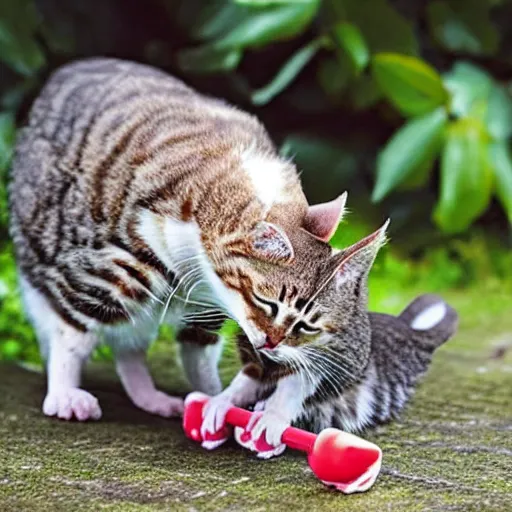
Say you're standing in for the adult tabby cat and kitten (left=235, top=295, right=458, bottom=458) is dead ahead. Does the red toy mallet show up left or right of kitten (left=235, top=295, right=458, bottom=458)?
right

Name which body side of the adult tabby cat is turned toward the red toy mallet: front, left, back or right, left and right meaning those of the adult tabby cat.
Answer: front

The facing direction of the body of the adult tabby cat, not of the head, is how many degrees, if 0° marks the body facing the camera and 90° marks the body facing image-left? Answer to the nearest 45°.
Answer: approximately 315°

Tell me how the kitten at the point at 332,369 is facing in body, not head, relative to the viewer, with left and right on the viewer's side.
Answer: facing the viewer and to the left of the viewer
